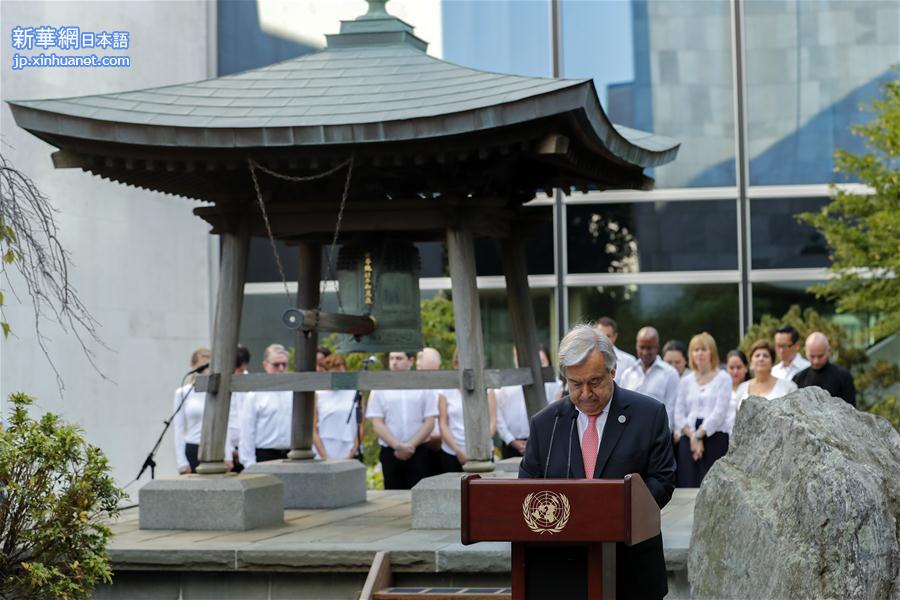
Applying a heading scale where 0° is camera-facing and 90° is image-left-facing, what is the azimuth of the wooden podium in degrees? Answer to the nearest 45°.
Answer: approximately 0°

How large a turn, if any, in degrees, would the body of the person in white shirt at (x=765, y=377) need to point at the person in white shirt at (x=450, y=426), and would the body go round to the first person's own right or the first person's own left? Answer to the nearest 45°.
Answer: approximately 90° to the first person's own right

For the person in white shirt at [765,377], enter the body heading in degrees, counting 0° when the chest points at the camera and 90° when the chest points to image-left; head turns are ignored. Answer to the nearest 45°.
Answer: approximately 0°

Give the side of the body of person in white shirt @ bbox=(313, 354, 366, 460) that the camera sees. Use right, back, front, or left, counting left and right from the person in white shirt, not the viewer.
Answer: front

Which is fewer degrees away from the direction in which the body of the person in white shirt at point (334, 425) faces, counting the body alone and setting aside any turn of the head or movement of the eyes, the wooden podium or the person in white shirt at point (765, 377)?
the wooden podium

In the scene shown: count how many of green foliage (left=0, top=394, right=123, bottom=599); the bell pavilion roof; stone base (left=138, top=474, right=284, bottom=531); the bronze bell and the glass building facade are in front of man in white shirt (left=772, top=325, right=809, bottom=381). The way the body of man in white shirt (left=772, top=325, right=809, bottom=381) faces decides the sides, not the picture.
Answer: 4

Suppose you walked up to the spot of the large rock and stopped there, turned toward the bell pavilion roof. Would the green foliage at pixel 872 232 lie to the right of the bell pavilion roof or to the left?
right

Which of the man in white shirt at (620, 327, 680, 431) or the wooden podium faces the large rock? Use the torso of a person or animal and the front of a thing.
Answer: the man in white shirt

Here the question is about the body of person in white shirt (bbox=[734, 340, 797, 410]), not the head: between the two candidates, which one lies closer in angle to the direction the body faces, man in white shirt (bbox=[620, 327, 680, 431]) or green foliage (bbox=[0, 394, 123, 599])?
the green foliage

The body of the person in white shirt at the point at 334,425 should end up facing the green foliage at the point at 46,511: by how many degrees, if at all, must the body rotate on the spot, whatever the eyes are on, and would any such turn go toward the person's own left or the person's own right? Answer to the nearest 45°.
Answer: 0° — they already face it
